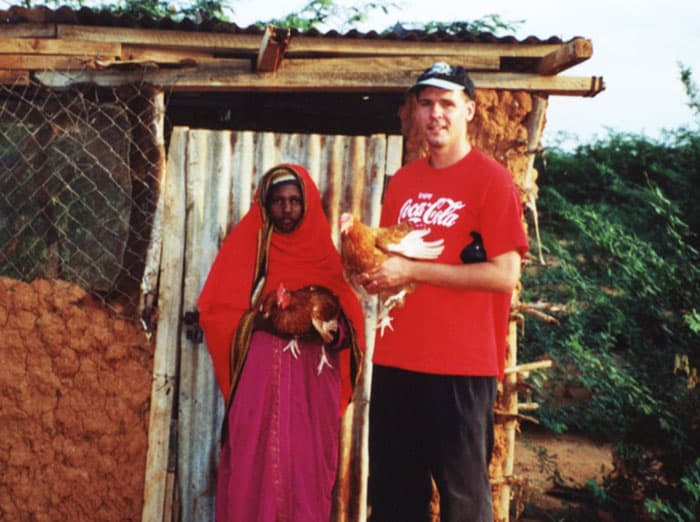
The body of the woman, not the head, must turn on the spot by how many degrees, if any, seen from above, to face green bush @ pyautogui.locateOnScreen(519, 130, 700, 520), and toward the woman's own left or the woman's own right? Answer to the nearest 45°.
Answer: approximately 135° to the woman's own left

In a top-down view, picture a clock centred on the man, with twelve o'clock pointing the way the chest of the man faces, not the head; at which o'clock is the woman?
The woman is roughly at 3 o'clock from the man.

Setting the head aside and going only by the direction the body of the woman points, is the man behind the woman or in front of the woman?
in front

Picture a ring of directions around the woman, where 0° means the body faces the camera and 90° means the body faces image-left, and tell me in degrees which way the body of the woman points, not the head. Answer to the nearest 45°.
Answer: approximately 0°

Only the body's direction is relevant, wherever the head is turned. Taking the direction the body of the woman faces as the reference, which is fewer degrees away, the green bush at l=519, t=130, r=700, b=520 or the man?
the man

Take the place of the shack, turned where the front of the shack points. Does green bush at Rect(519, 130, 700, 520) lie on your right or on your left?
on your left

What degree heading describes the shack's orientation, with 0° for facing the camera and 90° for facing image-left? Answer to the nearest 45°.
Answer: approximately 0°

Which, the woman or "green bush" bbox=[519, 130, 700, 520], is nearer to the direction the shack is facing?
the woman

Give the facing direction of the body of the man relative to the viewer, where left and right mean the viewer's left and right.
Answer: facing the viewer and to the left of the viewer

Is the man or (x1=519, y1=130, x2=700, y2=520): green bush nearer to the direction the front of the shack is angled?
the man

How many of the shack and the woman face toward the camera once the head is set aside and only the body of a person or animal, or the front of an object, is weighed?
2
